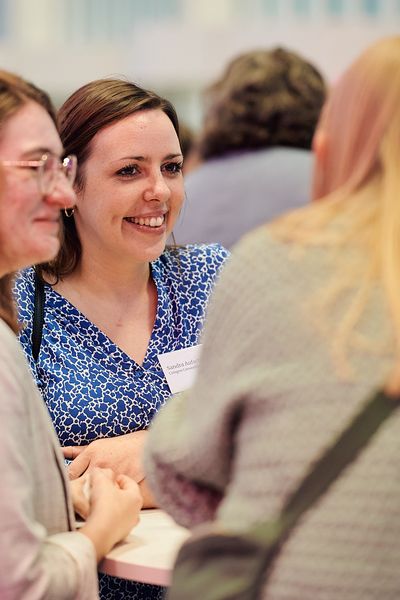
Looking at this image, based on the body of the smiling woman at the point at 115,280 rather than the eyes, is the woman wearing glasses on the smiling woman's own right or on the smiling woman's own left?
on the smiling woman's own right

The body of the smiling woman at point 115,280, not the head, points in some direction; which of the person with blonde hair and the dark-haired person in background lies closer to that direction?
the person with blonde hair

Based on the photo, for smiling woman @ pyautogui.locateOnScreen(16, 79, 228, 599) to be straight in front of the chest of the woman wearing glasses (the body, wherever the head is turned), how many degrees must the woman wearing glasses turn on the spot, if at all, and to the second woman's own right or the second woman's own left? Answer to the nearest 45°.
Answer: approximately 90° to the second woman's own left

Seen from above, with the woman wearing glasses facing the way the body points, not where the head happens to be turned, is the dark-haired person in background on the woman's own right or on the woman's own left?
on the woman's own left

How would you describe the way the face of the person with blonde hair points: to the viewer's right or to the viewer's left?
to the viewer's left

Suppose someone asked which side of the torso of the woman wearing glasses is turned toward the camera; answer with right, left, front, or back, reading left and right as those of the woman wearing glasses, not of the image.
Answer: right

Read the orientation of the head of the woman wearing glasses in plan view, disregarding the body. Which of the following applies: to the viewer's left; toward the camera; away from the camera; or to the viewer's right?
to the viewer's right

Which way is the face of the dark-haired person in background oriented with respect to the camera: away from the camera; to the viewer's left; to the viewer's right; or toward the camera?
away from the camera

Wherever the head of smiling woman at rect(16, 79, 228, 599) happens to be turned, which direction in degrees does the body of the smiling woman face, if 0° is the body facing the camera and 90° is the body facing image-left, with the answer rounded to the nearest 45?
approximately 315°
